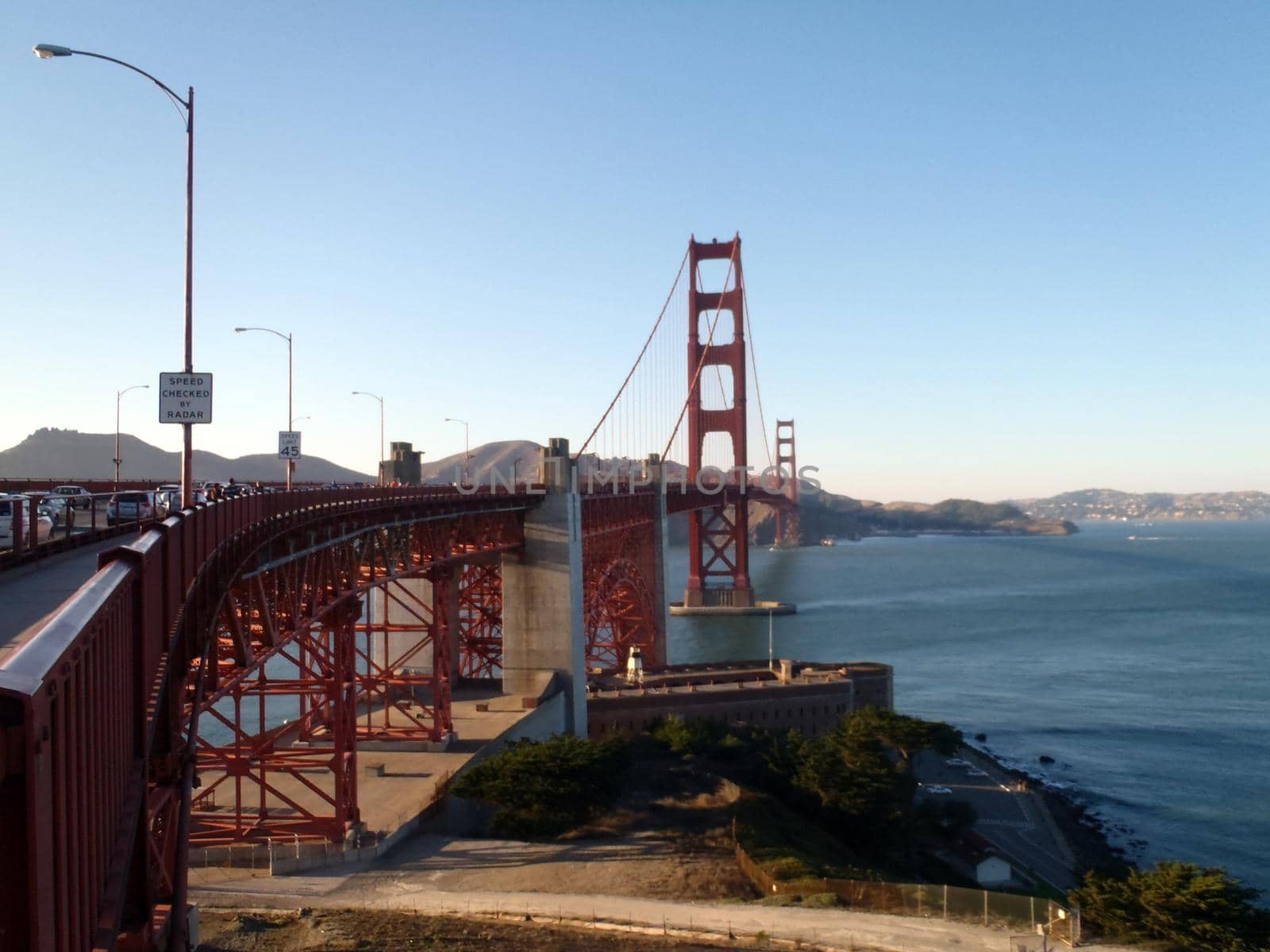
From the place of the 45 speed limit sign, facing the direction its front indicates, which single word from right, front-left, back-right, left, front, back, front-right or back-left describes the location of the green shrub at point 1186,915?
front-left

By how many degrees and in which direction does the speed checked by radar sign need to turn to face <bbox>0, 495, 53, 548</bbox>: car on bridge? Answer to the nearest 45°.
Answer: approximately 45° to its right

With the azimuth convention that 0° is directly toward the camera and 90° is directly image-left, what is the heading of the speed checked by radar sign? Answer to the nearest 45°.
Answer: approximately 0°

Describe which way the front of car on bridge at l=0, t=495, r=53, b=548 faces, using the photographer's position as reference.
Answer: facing away from the viewer and to the right of the viewer

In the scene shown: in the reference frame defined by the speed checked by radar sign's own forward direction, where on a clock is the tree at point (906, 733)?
The tree is roughly at 8 o'clock from the speed checked by radar sign.

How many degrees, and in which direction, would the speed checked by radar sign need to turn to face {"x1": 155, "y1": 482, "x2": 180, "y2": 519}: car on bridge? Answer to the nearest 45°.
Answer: approximately 180°

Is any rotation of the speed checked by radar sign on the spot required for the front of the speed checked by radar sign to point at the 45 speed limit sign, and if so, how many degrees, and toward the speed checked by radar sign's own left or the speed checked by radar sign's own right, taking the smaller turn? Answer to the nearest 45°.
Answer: approximately 180°

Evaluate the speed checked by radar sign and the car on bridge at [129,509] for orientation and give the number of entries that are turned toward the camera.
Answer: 1

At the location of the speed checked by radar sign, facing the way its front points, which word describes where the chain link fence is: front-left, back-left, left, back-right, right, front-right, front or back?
left

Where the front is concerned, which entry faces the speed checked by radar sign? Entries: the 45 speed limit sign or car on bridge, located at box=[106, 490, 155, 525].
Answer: the 45 speed limit sign

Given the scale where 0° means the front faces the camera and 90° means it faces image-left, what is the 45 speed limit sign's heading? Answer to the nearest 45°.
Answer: approximately 0°
